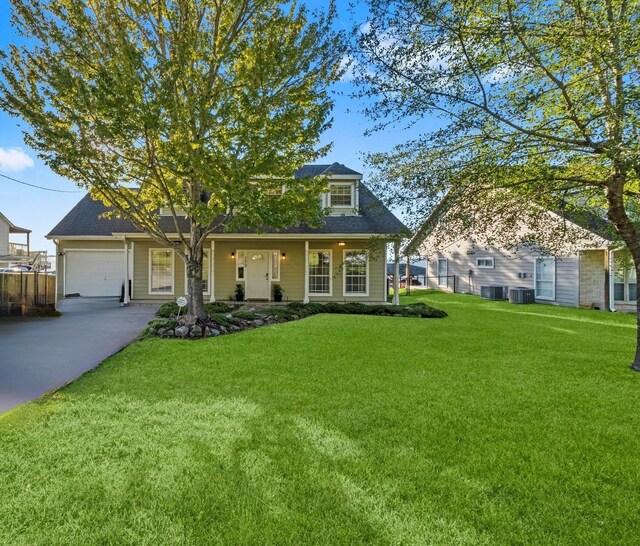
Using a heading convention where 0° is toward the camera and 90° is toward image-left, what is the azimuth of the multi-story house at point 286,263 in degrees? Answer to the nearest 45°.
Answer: approximately 0°

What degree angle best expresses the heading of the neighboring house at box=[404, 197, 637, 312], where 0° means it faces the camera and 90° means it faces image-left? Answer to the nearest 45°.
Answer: approximately 315°

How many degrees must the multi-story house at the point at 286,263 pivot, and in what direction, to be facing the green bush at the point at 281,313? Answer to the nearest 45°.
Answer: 0° — it already faces it

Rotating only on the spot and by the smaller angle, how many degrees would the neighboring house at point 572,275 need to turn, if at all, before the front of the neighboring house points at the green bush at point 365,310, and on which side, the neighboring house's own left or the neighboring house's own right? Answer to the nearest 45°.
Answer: approximately 90° to the neighboring house's own right

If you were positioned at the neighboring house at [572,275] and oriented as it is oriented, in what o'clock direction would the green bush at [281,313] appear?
The green bush is roughly at 3 o'clock from the neighboring house.

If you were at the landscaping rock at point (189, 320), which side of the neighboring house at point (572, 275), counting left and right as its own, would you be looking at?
right

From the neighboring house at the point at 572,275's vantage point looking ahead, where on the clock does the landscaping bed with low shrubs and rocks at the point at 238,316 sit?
The landscaping bed with low shrubs and rocks is roughly at 3 o'clock from the neighboring house.

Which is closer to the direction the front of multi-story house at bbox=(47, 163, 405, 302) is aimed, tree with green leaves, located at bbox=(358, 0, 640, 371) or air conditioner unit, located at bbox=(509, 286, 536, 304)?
the tree with green leaves

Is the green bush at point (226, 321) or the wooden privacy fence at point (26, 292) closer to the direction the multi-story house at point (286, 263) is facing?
the green bush

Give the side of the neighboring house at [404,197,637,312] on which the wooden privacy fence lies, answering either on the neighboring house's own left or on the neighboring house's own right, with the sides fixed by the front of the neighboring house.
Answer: on the neighboring house's own right

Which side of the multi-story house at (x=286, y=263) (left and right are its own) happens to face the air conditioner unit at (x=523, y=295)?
left
